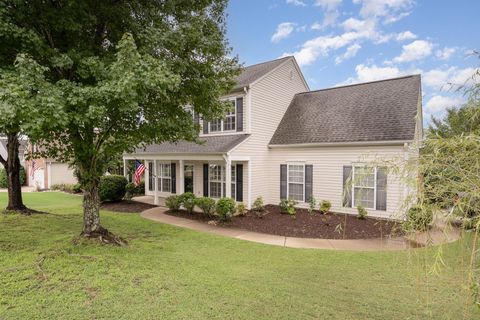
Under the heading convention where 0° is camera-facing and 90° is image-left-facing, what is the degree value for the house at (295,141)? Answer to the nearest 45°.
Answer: approximately 45°

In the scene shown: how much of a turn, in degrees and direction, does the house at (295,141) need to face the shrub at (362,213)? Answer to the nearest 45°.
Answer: approximately 90° to its left

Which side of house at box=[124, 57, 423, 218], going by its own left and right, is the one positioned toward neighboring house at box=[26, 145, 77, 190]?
right

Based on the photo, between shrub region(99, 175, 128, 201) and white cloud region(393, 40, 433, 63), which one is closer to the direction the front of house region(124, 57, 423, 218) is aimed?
the shrub

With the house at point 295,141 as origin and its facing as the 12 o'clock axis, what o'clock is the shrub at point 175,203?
The shrub is roughly at 1 o'clock from the house.

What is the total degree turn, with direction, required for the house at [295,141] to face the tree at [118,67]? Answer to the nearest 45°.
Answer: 0° — it already faces it

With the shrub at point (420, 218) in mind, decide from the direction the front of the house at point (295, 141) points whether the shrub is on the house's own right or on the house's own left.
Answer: on the house's own left

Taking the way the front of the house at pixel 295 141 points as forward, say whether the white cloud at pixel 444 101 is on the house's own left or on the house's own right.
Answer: on the house's own left
